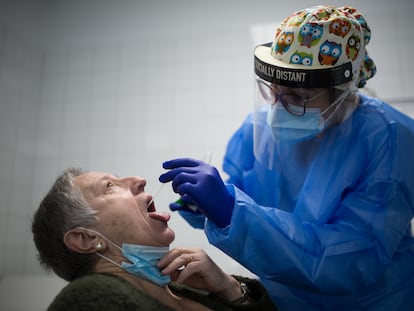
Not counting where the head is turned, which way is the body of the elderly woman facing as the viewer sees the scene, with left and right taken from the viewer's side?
facing to the right of the viewer

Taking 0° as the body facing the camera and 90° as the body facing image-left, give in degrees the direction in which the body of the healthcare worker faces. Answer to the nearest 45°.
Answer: approximately 45°

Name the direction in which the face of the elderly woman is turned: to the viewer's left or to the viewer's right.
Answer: to the viewer's right

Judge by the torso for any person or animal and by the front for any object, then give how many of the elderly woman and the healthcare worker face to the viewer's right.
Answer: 1

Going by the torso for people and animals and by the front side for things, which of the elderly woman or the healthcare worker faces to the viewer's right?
the elderly woman
